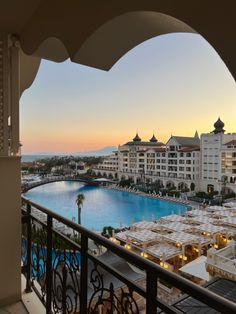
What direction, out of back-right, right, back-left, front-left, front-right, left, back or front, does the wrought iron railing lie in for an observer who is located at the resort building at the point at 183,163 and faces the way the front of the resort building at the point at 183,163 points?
front-left

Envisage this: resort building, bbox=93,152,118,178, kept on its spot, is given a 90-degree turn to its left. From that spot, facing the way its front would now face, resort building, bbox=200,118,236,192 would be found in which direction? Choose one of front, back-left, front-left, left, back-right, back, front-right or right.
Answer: front

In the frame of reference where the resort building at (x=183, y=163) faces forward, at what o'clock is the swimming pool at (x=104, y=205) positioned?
The swimming pool is roughly at 12 o'clock from the resort building.

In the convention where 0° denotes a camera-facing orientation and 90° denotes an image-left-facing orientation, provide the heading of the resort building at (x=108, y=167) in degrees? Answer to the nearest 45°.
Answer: approximately 45°

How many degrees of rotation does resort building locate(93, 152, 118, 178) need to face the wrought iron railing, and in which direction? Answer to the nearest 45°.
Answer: approximately 45° to its left

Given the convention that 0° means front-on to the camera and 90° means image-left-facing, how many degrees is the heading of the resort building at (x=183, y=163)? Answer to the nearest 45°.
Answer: approximately 45°
